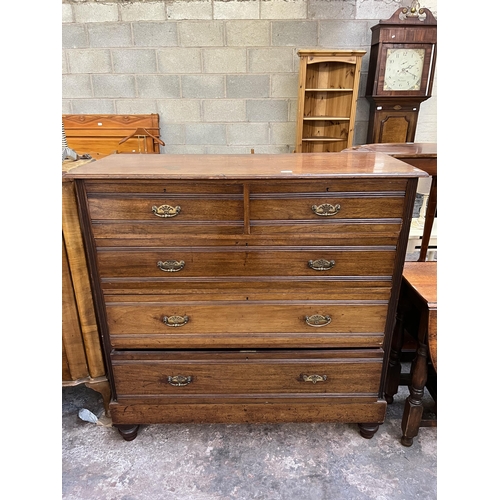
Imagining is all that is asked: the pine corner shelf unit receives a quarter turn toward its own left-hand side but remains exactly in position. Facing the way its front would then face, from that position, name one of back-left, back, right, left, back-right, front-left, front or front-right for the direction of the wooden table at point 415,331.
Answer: right

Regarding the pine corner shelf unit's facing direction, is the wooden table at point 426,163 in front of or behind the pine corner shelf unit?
in front

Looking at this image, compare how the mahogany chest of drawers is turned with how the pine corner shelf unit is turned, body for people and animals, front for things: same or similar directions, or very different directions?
same or similar directions

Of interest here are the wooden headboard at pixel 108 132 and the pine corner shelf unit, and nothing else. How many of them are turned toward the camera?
2

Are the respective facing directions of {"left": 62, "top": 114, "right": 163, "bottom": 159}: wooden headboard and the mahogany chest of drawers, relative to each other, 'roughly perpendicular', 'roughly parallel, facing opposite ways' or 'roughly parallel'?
roughly parallel

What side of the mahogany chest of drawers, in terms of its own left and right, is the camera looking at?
front

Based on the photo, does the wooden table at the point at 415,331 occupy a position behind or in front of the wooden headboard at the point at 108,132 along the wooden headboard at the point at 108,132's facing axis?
in front
